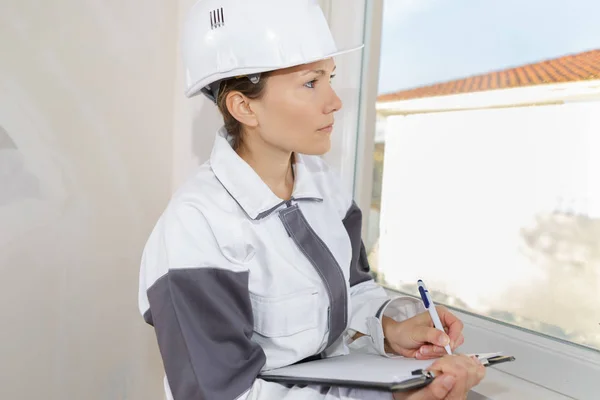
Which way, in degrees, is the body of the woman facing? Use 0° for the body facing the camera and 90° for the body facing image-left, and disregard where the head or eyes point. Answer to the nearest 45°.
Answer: approximately 315°

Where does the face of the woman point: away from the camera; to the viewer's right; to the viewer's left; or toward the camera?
to the viewer's right
